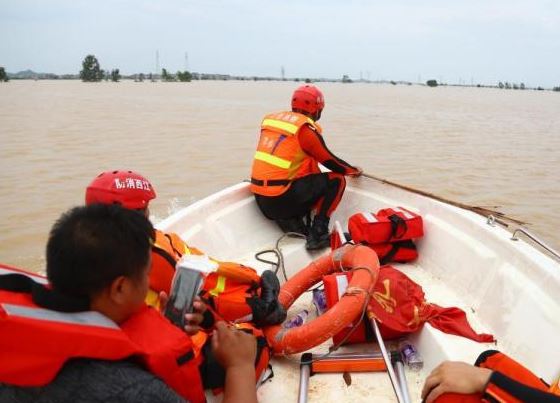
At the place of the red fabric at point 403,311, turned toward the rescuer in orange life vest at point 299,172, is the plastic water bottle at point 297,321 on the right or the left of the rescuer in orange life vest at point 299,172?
left

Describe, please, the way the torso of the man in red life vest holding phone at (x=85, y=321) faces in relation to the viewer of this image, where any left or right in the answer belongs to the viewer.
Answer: facing away from the viewer and to the right of the viewer

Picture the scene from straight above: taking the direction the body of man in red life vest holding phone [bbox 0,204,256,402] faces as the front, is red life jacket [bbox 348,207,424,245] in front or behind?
in front

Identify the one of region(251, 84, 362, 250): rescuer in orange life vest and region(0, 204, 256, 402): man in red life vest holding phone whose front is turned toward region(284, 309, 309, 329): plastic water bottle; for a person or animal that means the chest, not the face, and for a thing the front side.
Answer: region(0, 204, 256, 402): man in red life vest holding phone

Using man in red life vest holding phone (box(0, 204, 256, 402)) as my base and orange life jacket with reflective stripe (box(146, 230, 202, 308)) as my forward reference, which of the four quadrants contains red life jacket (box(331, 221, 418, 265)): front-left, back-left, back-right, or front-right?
front-right

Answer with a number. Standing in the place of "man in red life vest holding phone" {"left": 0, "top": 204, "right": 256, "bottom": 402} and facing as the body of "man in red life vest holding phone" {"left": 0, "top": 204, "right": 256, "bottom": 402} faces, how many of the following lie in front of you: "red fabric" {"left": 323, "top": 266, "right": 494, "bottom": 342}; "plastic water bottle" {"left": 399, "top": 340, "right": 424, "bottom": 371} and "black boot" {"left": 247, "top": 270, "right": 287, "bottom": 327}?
3

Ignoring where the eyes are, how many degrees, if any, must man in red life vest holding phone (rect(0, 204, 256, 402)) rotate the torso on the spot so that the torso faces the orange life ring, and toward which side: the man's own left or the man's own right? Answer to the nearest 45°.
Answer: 0° — they already face it

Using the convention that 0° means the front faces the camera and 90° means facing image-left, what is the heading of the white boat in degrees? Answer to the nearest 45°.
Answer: approximately 180°

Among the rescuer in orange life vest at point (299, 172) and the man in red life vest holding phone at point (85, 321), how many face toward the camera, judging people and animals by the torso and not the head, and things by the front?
0

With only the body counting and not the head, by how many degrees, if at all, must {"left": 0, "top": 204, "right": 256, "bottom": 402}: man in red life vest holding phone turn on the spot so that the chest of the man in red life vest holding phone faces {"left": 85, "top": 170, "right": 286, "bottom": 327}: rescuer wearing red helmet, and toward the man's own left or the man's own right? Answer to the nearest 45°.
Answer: approximately 45° to the man's own left

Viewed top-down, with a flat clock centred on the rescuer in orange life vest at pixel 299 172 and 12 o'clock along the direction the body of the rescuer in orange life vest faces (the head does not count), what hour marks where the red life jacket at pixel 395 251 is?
The red life jacket is roughly at 3 o'clock from the rescuer in orange life vest.

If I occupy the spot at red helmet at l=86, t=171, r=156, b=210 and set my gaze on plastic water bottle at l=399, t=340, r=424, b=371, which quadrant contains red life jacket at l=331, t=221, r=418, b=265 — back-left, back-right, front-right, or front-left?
front-left

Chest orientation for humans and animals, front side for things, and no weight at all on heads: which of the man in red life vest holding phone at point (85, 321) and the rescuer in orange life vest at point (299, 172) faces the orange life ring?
the man in red life vest holding phone at point (85, 321)

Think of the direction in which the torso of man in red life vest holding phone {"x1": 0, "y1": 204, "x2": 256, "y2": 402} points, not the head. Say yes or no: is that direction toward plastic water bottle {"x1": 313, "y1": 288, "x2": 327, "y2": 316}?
yes

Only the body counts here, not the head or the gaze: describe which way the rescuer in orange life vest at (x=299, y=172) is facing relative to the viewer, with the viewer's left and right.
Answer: facing away from the viewer and to the right of the viewer

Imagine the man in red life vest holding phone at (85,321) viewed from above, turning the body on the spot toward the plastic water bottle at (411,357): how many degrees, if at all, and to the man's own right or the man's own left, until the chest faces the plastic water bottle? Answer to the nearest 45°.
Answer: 0° — they already face it

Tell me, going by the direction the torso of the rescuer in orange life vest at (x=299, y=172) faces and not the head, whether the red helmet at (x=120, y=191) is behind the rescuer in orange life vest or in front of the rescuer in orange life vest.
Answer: behind

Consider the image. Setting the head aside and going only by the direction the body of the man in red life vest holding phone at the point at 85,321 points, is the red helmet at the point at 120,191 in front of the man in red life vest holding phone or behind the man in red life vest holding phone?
in front

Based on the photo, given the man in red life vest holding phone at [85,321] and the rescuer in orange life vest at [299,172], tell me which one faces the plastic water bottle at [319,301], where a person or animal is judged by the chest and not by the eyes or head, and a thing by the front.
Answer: the man in red life vest holding phone at [85,321]
